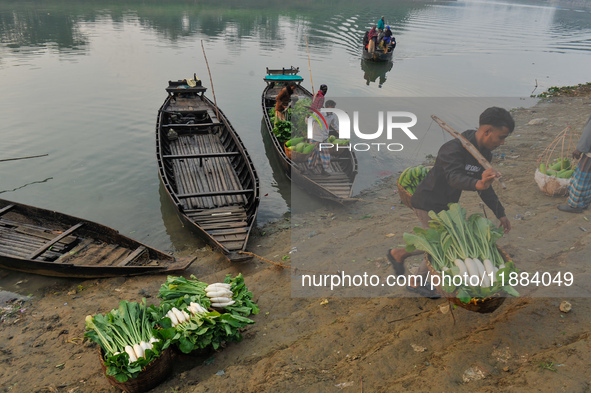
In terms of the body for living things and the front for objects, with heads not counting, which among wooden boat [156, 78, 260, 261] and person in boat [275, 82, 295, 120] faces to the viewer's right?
the person in boat

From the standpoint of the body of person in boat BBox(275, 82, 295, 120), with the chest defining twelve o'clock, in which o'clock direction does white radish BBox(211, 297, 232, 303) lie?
The white radish is roughly at 3 o'clock from the person in boat.

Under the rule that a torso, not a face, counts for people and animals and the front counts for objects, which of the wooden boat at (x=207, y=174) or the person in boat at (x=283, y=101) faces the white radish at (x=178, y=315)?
the wooden boat

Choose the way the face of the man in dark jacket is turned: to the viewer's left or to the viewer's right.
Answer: to the viewer's right

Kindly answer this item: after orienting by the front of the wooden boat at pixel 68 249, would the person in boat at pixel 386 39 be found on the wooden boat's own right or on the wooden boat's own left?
on the wooden boat's own left
